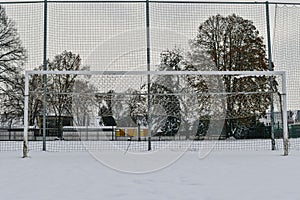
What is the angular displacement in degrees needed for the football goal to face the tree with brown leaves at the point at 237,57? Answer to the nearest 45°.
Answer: approximately 135° to its left

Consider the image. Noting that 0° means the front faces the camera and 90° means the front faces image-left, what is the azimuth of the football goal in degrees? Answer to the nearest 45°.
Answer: approximately 0°
